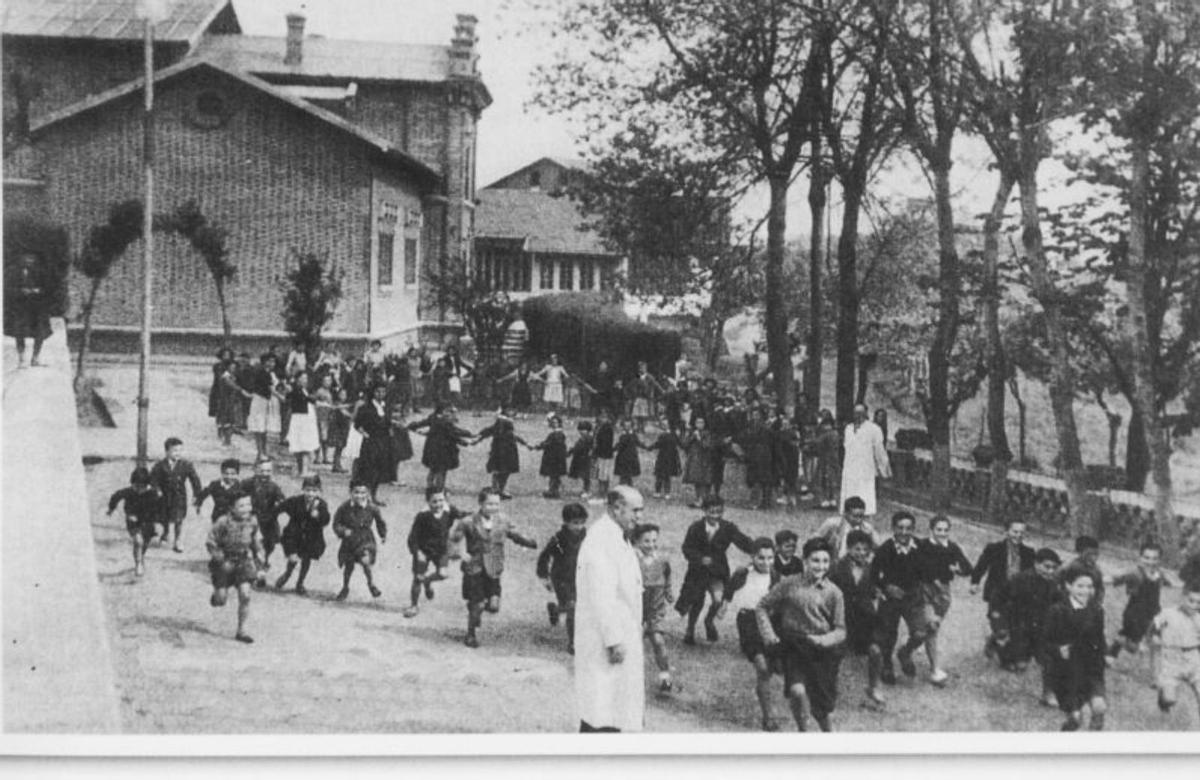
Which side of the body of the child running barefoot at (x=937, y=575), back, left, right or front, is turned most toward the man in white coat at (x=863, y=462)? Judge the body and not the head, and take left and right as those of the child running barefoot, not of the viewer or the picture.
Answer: back

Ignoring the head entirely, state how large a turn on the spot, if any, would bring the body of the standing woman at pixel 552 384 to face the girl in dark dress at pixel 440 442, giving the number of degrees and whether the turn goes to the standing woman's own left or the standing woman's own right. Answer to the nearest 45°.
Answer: approximately 45° to the standing woman's own right

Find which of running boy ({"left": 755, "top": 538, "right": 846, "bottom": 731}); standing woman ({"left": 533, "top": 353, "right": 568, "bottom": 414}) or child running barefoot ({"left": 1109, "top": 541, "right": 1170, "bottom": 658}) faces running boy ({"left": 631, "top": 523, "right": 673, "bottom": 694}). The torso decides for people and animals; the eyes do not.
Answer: the standing woman

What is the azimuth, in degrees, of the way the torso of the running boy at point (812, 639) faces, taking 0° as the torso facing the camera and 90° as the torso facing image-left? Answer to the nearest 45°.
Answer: approximately 0°

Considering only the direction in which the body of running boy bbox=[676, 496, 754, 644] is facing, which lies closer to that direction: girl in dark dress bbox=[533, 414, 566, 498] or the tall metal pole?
the tall metal pole
